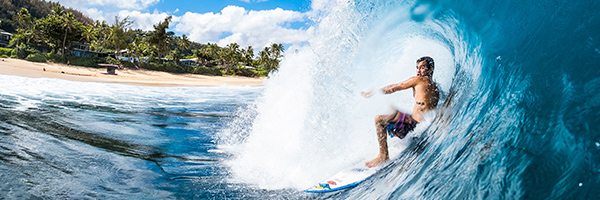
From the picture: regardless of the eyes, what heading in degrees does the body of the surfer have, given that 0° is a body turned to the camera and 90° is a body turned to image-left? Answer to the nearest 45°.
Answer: approximately 90°

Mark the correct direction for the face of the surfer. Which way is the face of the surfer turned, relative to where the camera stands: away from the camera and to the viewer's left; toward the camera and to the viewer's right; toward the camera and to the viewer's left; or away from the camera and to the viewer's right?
toward the camera and to the viewer's left
